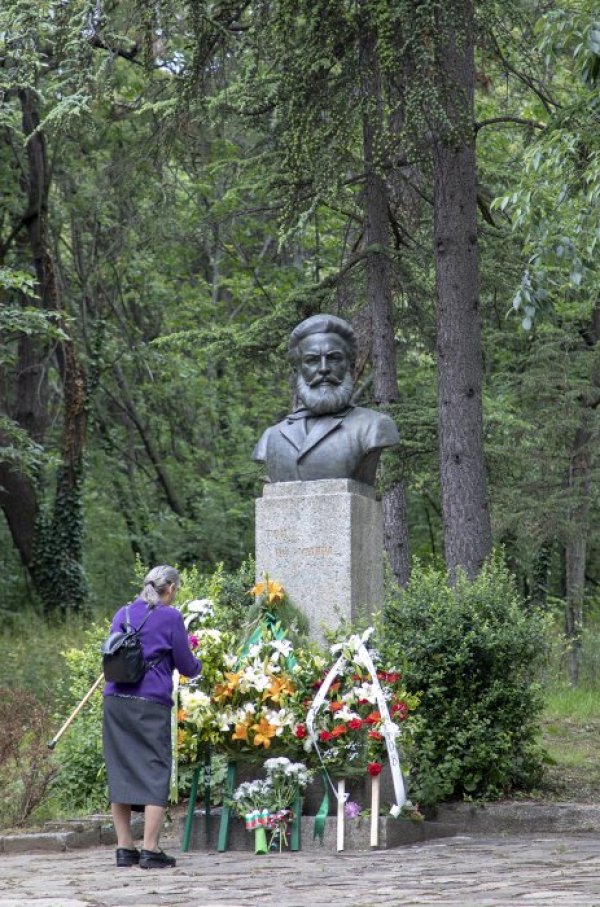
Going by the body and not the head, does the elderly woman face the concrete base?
yes

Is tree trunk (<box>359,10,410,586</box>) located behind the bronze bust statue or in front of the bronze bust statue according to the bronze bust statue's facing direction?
behind

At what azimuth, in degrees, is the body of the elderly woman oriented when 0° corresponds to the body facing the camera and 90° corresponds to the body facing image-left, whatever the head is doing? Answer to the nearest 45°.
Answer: approximately 225°

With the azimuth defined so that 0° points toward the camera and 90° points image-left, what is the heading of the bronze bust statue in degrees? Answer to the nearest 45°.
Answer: approximately 0°

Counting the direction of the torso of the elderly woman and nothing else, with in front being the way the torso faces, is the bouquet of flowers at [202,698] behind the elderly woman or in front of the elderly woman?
in front

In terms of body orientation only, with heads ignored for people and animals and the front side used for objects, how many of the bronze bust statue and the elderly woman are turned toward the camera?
1

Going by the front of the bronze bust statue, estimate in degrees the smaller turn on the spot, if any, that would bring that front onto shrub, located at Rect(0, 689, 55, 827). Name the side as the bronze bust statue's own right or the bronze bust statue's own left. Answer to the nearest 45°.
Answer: approximately 135° to the bronze bust statue's own right

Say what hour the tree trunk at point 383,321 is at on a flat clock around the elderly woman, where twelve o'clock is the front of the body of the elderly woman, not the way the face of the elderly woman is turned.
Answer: The tree trunk is roughly at 11 o'clock from the elderly woman.

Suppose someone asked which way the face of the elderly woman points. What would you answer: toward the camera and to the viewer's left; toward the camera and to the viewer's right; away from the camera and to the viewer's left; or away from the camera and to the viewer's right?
away from the camera and to the viewer's right

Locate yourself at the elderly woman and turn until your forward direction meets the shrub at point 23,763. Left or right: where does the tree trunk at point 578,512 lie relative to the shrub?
right

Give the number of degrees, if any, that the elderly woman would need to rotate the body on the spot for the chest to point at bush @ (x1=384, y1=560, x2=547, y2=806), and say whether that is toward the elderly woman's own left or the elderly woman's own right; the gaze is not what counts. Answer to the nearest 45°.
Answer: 0° — they already face it
